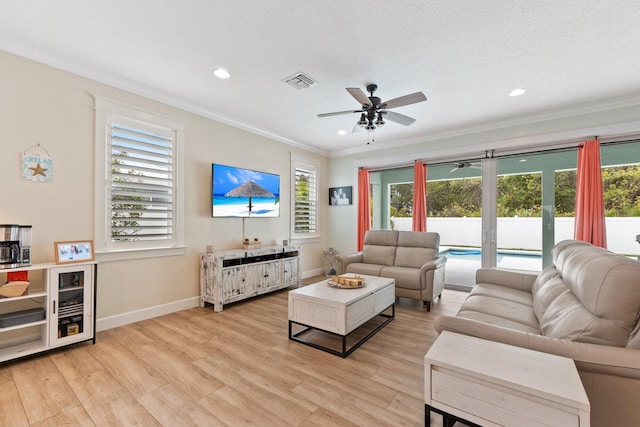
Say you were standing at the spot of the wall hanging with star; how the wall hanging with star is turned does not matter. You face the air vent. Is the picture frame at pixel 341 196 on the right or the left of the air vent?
left

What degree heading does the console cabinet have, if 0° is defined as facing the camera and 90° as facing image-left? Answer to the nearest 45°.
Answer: approximately 315°

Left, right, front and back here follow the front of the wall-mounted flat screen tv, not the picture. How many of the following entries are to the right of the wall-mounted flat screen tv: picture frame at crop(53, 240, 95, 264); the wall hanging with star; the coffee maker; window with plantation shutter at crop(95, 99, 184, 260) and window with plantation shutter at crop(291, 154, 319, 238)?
4

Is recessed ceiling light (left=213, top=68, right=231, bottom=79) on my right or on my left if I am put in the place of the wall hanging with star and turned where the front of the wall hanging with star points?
on my left

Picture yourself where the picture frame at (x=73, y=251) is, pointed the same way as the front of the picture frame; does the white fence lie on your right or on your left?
on your left

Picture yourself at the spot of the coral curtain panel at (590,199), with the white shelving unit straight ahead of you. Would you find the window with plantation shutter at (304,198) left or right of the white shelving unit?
right

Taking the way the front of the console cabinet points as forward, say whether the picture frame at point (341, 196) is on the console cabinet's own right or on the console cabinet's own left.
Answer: on the console cabinet's own left

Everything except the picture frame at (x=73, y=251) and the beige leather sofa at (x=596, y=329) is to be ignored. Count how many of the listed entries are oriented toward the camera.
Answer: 1

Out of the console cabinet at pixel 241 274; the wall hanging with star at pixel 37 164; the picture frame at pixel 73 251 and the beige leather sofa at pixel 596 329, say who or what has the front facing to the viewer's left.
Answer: the beige leather sofa

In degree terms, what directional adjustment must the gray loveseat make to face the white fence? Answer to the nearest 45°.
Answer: approximately 135° to its left

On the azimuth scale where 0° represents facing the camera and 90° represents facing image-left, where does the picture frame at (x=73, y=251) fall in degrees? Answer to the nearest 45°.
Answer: approximately 0°

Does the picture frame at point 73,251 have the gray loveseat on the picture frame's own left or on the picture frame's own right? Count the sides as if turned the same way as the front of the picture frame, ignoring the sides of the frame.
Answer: on the picture frame's own left
